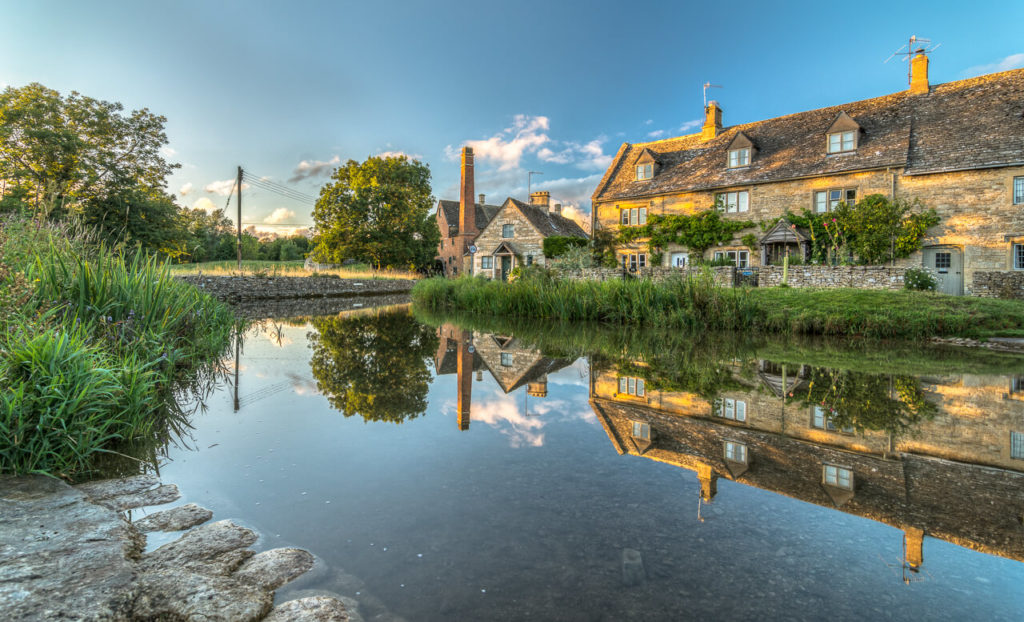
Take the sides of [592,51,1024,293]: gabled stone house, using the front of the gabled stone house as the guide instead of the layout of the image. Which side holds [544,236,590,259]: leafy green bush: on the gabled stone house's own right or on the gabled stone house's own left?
on the gabled stone house's own right

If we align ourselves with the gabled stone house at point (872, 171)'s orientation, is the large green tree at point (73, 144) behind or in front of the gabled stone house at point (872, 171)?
in front

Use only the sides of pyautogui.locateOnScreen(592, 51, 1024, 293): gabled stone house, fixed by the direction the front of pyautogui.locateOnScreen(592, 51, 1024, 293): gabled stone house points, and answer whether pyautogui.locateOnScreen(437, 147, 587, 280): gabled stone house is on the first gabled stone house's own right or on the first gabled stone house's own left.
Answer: on the first gabled stone house's own right

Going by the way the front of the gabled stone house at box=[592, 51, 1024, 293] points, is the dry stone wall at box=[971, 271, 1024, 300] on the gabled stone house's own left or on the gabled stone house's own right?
on the gabled stone house's own left

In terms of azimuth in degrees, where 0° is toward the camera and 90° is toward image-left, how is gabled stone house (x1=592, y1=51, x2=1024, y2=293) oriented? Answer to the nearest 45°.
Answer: approximately 45°

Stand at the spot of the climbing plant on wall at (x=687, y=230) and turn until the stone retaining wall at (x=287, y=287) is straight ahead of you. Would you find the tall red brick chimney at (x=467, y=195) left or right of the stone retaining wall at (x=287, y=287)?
right

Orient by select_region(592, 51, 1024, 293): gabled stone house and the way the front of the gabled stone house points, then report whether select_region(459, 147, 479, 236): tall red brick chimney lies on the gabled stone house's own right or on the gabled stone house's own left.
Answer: on the gabled stone house's own right

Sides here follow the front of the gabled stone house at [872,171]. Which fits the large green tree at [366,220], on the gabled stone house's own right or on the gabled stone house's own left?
on the gabled stone house's own right

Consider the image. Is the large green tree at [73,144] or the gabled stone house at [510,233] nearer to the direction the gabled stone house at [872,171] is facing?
the large green tree

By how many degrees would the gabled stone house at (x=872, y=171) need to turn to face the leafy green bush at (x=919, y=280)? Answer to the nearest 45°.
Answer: approximately 45° to its left
